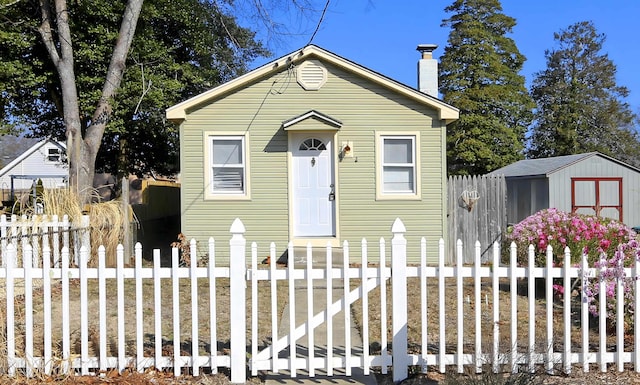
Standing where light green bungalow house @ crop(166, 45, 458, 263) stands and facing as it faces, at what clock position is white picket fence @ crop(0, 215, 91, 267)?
The white picket fence is roughly at 2 o'clock from the light green bungalow house.

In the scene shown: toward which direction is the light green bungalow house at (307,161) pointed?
toward the camera

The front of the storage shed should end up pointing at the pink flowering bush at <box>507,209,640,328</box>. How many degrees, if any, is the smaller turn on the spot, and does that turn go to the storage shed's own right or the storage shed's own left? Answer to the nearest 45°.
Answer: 0° — it already faces it

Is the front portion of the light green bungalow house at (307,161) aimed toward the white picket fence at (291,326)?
yes

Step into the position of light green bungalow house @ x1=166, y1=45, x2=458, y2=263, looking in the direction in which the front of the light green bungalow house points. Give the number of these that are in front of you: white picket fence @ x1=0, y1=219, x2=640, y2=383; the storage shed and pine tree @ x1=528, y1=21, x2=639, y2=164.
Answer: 1

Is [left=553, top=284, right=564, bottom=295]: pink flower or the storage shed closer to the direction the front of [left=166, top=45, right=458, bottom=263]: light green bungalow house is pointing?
the pink flower

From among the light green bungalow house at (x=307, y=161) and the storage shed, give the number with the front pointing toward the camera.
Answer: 2

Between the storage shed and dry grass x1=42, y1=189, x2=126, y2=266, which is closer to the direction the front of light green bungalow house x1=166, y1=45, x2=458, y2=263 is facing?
the dry grass

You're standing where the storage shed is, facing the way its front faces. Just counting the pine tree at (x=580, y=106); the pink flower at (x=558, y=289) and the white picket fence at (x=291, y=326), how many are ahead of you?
2

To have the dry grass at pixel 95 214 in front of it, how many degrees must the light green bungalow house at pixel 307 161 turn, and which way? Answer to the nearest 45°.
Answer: approximately 45° to its right

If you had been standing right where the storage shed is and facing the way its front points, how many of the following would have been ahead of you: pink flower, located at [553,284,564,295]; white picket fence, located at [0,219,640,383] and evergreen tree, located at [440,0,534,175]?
2

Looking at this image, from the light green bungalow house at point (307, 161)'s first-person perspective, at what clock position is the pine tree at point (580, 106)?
The pine tree is roughly at 7 o'clock from the light green bungalow house.

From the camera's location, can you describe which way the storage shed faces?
facing the viewer

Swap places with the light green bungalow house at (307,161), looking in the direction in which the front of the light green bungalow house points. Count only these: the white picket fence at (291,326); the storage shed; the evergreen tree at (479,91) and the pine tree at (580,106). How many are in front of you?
1

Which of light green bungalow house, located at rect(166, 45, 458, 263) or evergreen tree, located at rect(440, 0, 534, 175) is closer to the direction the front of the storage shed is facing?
the light green bungalow house

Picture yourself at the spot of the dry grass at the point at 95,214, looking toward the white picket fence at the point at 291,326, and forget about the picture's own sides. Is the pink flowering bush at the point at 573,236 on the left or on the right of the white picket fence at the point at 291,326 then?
left
